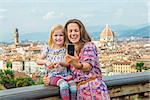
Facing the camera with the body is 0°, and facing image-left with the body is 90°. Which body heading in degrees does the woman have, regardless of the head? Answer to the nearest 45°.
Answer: approximately 45°

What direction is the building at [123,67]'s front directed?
toward the camera

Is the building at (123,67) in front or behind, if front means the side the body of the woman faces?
behind

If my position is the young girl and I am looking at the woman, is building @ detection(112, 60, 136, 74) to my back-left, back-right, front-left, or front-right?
front-left

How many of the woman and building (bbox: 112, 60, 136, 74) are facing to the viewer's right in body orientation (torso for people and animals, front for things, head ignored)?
0

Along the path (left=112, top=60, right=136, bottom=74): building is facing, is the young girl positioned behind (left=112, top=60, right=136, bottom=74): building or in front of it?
in front
